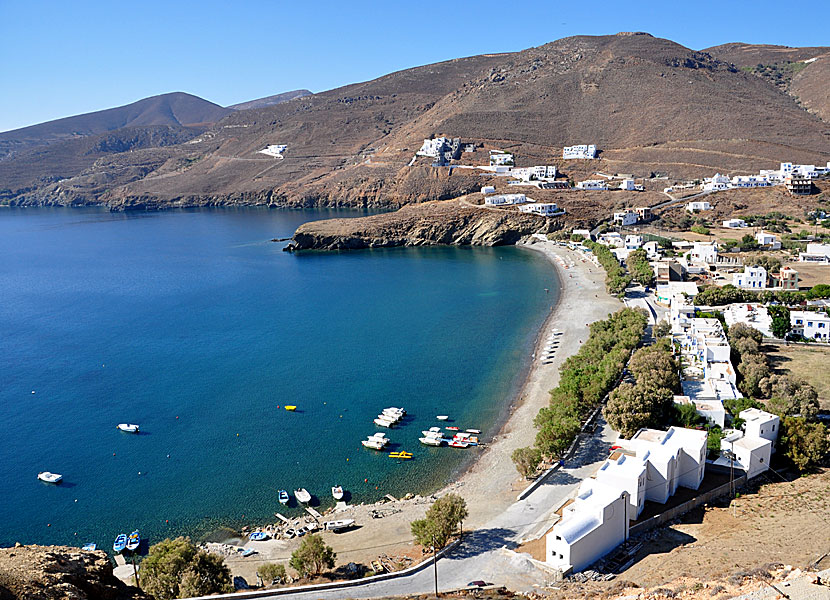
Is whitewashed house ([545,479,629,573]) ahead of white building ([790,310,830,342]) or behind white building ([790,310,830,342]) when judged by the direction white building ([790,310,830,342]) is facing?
ahead

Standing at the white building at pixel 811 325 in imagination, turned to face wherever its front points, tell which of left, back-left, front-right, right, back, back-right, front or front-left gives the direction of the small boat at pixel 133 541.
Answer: front-right

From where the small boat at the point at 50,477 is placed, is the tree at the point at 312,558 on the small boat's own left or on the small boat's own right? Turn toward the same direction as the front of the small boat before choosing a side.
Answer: on the small boat's own left

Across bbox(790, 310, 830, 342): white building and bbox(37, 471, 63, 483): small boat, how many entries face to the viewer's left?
1

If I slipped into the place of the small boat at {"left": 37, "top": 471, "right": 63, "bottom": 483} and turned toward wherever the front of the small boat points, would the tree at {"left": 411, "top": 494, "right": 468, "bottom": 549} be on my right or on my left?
on my left

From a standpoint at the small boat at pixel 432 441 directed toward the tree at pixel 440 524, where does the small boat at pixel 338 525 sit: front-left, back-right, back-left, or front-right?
front-right

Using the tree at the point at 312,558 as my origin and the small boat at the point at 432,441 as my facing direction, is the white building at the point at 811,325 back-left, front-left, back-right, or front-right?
front-right

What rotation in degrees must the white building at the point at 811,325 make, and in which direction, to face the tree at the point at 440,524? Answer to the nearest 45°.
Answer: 0° — it already faces it

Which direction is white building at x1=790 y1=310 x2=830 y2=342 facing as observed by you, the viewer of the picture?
facing the viewer

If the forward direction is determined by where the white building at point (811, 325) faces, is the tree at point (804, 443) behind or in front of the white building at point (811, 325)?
in front

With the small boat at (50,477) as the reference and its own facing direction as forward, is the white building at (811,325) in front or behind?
behind

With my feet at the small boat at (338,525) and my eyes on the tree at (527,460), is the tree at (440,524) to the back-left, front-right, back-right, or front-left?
front-right

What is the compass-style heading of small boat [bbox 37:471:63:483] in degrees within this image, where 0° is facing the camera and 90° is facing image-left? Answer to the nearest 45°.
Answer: approximately 90°

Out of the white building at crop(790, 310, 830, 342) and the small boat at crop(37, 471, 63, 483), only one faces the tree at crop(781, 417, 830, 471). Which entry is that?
the white building

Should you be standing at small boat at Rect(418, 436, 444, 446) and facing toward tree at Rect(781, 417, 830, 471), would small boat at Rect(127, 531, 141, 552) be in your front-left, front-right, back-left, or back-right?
back-right
